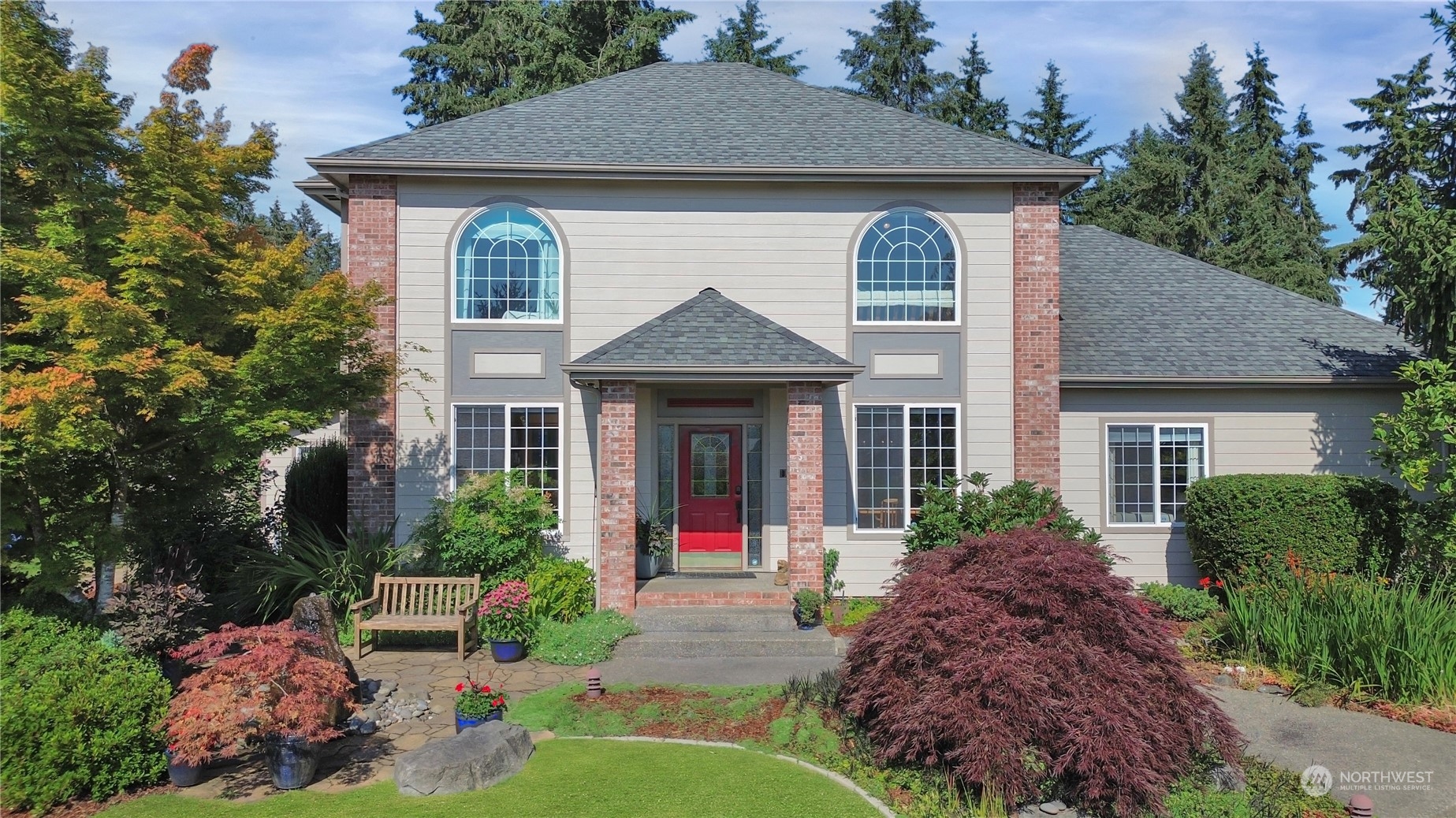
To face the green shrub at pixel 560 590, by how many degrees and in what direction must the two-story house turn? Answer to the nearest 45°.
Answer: approximately 45° to its right

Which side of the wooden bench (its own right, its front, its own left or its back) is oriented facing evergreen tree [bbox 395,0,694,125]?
back

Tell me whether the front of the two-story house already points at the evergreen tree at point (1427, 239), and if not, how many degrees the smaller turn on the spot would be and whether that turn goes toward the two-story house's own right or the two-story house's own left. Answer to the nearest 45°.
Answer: approximately 90° to the two-story house's own left

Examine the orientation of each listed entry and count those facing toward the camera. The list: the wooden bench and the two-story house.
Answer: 2

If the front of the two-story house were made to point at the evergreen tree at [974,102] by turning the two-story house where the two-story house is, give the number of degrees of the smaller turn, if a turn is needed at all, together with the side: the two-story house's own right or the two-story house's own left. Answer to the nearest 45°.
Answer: approximately 180°

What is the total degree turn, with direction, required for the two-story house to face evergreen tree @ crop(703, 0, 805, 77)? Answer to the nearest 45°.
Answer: approximately 180°

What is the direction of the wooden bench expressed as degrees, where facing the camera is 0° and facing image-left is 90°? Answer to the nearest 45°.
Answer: approximately 0°

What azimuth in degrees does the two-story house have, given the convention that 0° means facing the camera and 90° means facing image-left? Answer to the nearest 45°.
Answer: approximately 0°
